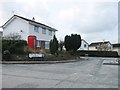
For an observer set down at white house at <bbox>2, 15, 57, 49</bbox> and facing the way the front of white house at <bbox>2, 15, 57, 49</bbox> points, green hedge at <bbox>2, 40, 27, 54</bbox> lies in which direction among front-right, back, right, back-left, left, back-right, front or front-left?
front-right

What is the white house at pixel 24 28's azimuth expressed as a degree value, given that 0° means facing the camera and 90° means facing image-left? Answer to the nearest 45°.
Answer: approximately 315°
